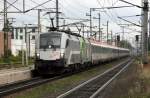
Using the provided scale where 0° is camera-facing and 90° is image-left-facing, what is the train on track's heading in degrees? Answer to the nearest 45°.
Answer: approximately 45°
